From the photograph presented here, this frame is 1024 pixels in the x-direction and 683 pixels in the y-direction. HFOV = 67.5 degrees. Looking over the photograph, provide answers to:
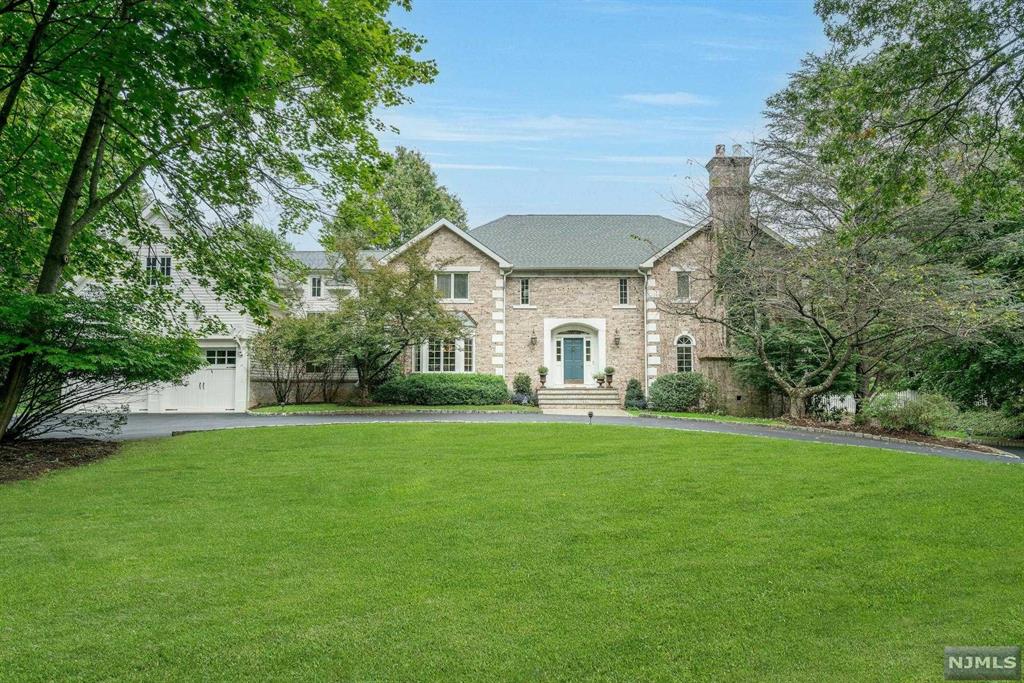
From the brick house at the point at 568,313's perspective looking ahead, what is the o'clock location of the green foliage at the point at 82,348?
The green foliage is roughly at 1 o'clock from the brick house.

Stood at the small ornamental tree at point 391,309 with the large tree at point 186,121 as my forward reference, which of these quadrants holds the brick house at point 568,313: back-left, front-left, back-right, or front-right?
back-left

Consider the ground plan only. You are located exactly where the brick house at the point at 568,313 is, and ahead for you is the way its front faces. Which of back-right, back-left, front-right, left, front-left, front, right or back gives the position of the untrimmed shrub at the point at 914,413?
front-left

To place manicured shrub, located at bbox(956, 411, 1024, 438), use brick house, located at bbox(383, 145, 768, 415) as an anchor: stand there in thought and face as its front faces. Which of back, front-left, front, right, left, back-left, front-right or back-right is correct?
front-left

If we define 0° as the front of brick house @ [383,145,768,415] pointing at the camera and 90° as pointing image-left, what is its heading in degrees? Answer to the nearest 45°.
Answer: approximately 0°
